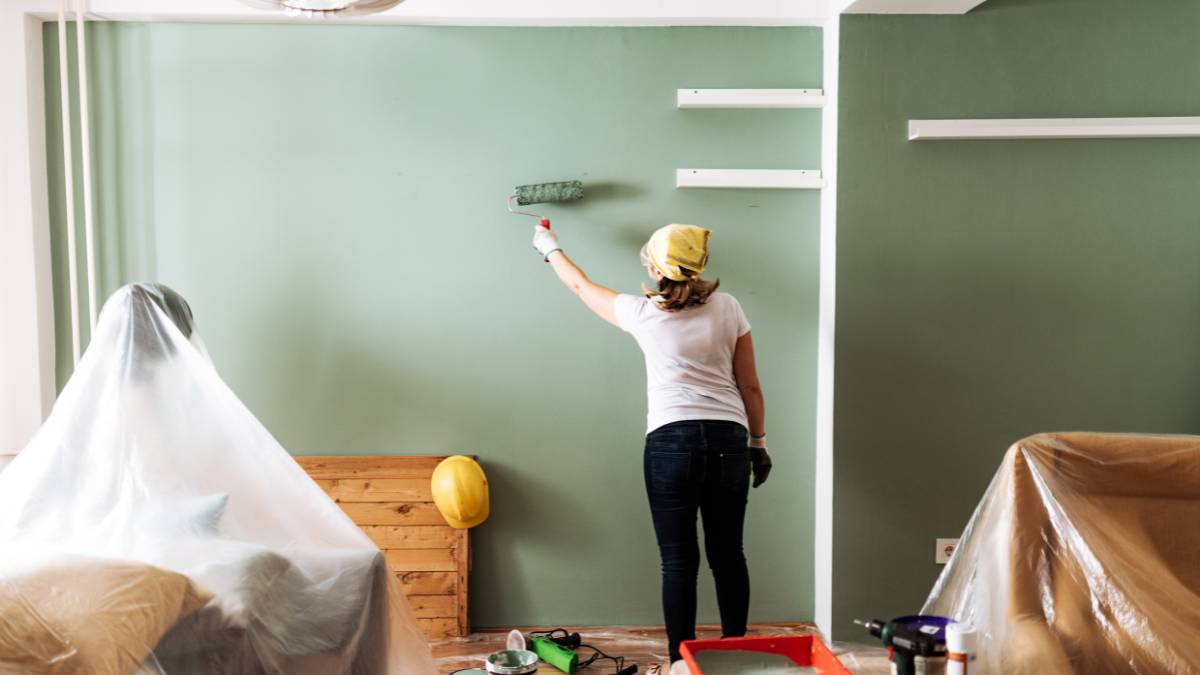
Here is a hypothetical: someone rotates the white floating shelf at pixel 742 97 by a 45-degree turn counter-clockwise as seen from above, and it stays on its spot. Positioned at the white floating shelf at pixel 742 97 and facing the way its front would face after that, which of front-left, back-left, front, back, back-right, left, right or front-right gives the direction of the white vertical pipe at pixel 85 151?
back-right

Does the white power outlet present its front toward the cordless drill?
yes

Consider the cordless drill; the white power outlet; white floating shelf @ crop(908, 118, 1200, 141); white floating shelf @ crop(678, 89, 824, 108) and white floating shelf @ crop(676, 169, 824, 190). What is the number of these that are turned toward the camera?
4

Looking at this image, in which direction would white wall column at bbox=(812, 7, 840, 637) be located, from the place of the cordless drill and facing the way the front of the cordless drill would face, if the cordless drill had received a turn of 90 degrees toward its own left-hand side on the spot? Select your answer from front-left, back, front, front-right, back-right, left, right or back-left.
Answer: back

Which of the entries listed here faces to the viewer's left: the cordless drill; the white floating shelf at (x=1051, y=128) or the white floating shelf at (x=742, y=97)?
the cordless drill

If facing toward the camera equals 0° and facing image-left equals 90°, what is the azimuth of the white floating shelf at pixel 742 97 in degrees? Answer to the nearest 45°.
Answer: approximately 0°

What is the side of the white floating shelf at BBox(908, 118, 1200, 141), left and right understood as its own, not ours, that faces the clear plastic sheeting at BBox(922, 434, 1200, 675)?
front

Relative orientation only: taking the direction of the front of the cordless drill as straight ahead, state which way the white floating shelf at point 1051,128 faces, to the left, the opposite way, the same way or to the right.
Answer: to the left
